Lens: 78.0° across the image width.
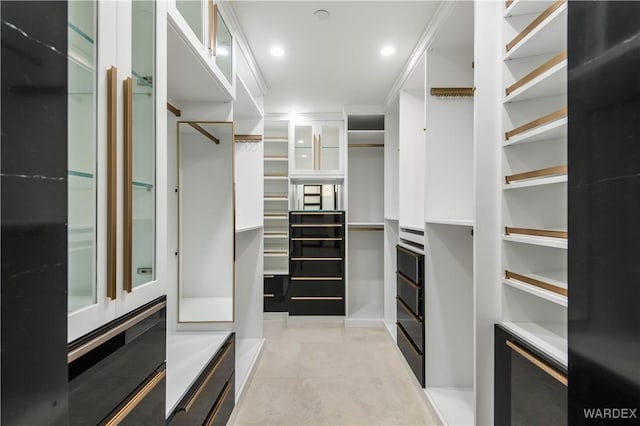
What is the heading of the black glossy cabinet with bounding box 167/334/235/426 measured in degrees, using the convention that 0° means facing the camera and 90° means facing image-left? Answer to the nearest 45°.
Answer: approximately 270°

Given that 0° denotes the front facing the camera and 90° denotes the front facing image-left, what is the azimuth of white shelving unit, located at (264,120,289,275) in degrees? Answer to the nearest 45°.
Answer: approximately 0°

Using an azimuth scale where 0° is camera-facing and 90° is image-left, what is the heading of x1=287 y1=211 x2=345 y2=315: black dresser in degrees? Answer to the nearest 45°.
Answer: approximately 0°

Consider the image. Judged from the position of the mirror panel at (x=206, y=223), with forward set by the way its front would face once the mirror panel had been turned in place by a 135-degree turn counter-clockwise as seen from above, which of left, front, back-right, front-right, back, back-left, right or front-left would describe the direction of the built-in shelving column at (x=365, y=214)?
front

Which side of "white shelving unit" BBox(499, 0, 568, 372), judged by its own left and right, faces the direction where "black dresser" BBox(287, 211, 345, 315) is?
right

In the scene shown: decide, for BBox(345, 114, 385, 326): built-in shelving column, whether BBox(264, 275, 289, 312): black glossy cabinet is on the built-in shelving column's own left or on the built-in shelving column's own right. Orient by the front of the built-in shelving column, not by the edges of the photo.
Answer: on the built-in shelving column's own right
